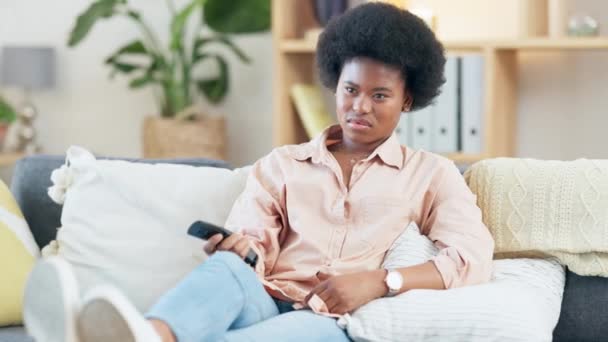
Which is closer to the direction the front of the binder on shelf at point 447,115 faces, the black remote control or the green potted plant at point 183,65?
the black remote control

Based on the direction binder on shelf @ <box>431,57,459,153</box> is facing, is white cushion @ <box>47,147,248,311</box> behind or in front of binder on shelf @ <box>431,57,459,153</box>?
in front

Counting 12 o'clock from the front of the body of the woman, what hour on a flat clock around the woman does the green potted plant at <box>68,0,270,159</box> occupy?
The green potted plant is roughly at 4 o'clock from the woman.

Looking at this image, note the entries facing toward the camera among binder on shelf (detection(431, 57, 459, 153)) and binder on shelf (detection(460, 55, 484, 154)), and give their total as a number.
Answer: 2

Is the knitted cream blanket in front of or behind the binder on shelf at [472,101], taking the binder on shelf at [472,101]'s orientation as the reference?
in front

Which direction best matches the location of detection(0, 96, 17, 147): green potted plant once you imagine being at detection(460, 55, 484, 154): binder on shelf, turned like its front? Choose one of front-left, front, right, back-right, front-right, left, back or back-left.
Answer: right

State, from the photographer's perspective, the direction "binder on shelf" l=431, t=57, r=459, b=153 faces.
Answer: facing the viewer

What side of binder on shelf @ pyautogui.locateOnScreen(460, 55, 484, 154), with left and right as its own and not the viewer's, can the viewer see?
front
